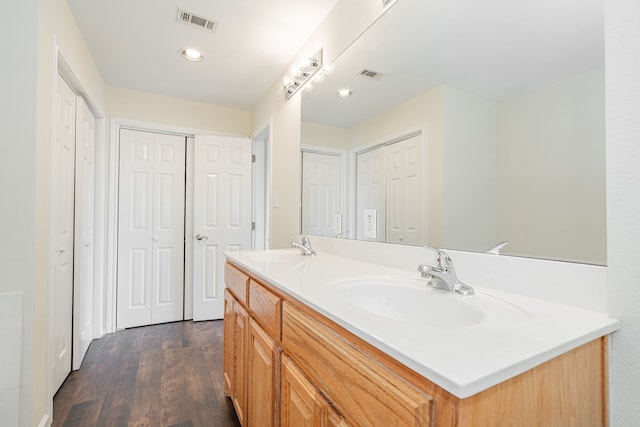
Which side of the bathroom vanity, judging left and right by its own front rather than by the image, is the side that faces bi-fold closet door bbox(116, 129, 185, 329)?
right

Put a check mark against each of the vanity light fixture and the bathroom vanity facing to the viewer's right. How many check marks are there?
0

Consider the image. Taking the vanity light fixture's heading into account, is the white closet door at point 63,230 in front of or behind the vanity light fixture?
in front

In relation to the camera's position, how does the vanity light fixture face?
facing the viewer and to the left of the viewer

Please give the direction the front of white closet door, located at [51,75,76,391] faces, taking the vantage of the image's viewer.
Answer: facing to the right of the viewer

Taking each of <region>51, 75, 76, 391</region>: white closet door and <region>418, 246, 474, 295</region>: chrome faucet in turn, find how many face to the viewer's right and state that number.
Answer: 1
